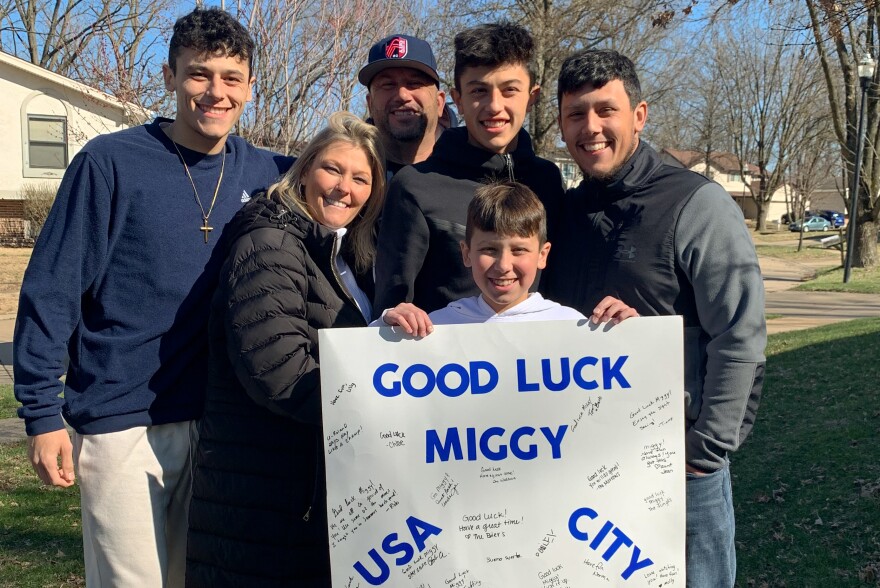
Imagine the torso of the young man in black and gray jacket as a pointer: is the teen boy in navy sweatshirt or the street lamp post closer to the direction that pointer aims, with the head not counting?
the teen boy in navy sweatshirt

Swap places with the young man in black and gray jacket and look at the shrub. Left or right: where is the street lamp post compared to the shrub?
right

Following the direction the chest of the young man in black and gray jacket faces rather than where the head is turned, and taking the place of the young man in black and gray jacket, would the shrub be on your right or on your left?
on your right

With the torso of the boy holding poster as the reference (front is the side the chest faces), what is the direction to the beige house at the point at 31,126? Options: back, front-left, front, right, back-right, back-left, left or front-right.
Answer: back-right

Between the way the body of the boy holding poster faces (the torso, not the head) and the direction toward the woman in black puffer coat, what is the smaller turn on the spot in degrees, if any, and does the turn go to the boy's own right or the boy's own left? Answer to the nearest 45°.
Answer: approximately 90° to the boy's own right

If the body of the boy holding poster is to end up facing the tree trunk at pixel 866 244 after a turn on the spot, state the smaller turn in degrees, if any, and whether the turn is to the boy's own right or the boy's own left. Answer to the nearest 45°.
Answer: approximately 135° to the boy's own left

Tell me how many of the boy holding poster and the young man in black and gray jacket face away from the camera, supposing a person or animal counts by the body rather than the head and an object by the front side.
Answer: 0

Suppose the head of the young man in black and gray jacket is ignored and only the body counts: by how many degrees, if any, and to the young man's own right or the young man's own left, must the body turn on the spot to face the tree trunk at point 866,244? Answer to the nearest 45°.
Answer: approximately 135° to the young man's own right

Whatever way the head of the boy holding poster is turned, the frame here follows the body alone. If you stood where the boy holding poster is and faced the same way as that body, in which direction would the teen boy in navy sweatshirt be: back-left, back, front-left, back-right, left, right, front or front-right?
right
